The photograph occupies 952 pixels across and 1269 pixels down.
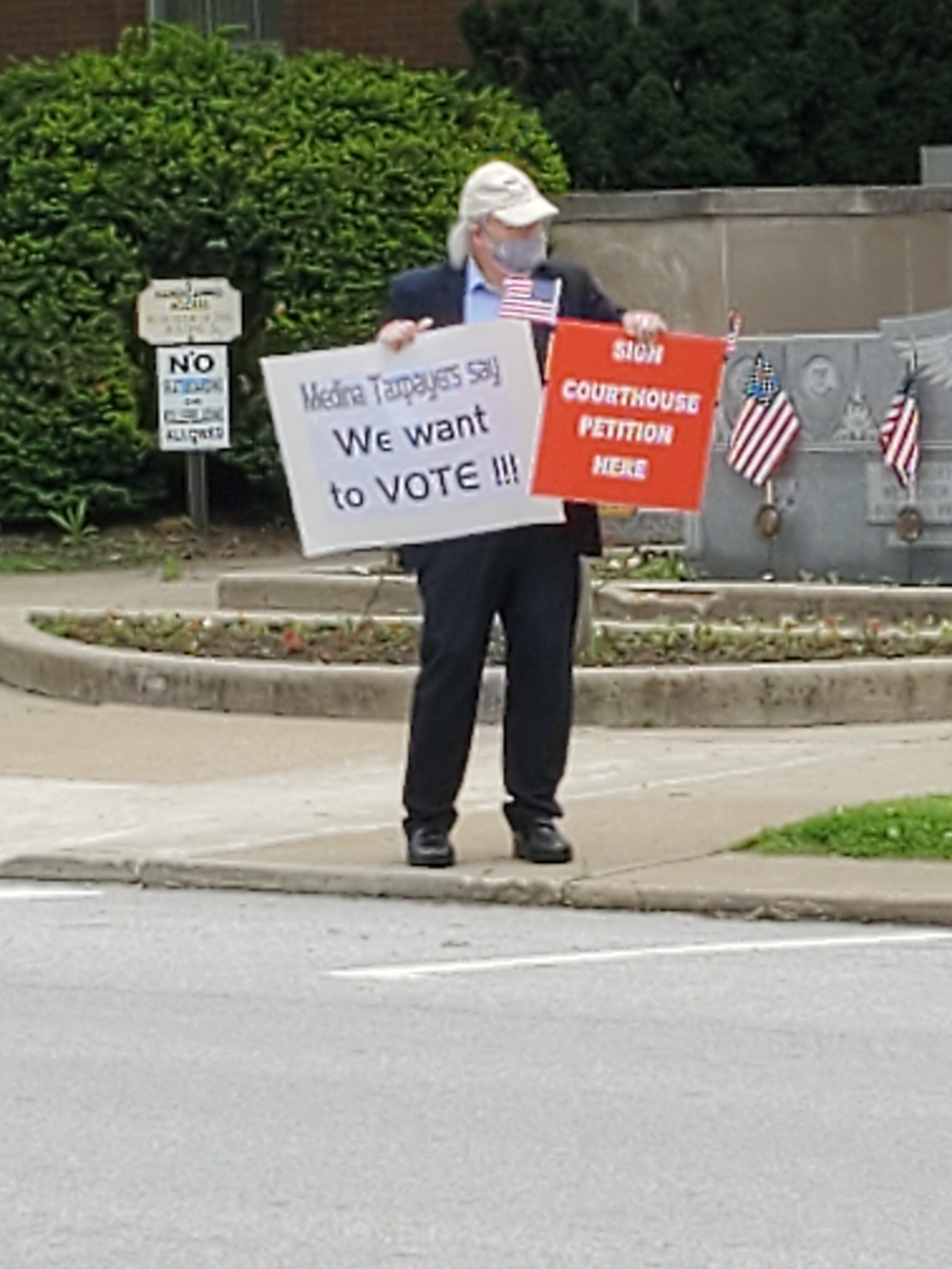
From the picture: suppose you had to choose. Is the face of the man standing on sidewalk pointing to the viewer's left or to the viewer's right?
to the viewer's right

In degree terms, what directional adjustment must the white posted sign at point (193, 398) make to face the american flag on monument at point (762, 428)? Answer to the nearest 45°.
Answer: approximately 45° to its left

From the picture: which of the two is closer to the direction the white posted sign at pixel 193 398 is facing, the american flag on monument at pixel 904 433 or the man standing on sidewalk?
the man standing on sidewalk

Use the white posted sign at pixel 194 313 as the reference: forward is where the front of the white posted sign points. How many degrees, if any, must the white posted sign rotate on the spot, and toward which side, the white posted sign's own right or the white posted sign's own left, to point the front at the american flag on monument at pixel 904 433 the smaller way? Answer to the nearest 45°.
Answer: approximately 45° to the white posted sign's own left

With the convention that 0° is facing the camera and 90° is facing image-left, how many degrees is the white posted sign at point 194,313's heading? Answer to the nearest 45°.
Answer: approximately 0°

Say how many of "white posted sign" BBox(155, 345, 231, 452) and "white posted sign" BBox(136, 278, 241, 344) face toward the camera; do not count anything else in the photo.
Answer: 2
